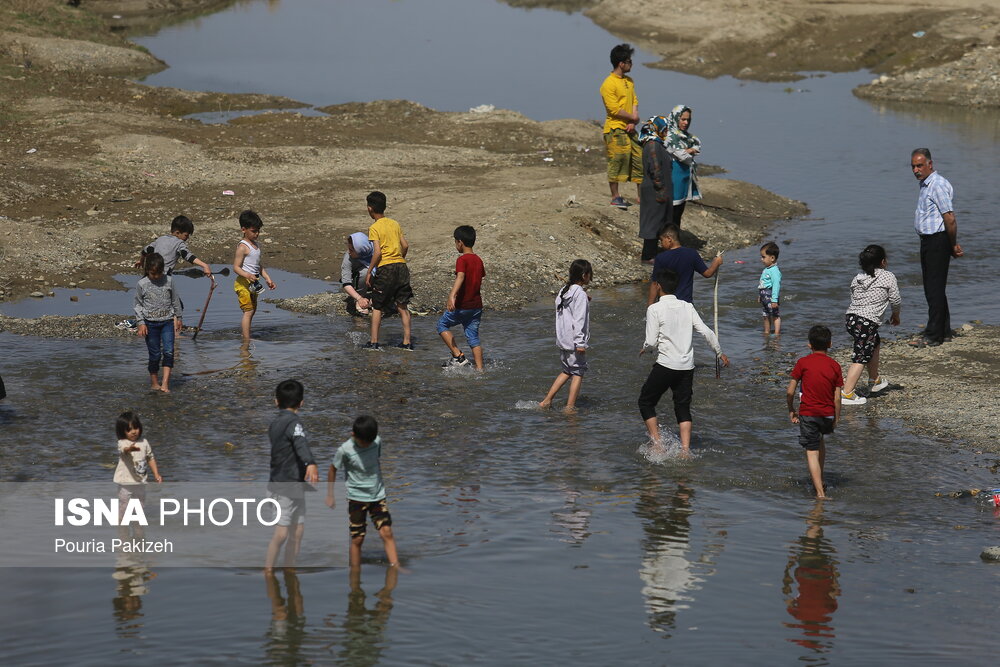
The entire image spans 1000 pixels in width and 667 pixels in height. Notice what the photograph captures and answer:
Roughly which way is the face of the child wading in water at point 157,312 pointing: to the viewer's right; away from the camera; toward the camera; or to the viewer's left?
toward the camera

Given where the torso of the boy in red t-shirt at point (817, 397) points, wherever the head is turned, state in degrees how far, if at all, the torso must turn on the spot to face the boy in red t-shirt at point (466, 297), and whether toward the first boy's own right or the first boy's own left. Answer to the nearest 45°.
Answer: approximately 45° to the first boy's own left

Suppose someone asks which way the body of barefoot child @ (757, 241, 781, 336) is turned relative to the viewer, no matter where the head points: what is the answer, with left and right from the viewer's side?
facing the viewer and to the left of the viewer

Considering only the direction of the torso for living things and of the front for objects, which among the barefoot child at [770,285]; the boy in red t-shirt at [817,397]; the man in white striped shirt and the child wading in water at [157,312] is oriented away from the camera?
the boy in red t-shirt

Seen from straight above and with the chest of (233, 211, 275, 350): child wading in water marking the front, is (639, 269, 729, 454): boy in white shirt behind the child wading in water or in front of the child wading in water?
in front

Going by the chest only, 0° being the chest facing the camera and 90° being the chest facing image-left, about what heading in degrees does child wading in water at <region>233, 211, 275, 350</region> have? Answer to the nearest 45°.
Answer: approximately 315°

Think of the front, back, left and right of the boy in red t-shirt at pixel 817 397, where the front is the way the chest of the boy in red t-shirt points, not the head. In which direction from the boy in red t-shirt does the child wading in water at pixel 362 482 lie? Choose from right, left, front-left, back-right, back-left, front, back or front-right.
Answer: back-left

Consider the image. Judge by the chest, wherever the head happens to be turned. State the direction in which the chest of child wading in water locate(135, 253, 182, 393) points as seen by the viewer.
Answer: toward the camera

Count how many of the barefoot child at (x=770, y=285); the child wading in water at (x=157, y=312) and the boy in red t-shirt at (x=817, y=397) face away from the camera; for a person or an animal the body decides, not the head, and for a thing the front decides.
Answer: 1

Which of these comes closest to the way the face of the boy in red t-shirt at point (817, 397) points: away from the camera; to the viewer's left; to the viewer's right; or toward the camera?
away from the camera

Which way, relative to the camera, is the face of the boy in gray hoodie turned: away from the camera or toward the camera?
away from the camera

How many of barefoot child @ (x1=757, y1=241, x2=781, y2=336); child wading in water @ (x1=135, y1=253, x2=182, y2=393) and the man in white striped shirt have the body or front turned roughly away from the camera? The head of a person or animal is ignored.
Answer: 0

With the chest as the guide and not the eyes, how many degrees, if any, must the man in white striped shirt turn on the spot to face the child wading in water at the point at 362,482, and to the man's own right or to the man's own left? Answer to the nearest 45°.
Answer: approximately 45° to the man's own left

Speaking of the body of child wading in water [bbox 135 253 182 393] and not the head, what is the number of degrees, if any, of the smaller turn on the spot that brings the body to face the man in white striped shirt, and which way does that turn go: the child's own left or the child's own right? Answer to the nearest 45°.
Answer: approximately 90° to the child's own left

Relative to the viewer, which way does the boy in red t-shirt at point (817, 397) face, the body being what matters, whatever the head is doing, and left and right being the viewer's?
facing away from the viewer

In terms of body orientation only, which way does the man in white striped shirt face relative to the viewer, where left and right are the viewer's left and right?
facing to the left of the viewer
